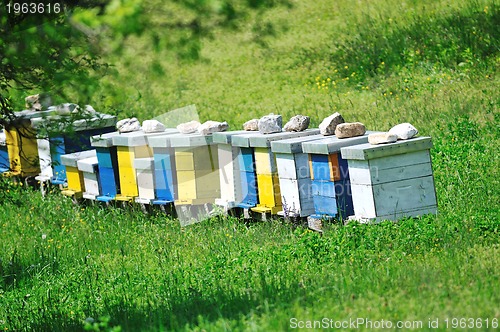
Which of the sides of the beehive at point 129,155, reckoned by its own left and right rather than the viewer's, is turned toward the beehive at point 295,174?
left

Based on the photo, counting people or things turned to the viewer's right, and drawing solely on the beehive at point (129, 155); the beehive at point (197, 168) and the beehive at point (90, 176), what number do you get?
0

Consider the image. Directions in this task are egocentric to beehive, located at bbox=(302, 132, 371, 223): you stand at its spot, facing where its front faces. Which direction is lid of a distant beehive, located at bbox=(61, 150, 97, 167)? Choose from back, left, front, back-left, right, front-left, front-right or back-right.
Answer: right

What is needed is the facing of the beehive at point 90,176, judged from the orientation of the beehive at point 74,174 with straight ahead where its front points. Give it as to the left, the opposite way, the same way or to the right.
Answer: the same way

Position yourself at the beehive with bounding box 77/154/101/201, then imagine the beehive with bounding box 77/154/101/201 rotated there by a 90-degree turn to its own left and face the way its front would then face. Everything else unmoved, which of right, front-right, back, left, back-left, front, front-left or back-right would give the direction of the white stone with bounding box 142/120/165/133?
front

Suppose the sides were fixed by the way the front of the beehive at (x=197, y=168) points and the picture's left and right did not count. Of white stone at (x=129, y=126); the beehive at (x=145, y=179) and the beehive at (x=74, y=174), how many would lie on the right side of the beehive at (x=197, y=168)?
3

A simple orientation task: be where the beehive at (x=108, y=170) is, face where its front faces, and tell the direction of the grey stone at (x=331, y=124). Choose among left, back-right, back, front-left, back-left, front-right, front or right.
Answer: left

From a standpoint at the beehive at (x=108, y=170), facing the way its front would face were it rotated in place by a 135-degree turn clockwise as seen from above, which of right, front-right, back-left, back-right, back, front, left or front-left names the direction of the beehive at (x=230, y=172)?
back-right

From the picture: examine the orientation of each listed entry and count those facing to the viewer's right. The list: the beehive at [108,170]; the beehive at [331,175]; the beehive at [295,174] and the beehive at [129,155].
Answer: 0

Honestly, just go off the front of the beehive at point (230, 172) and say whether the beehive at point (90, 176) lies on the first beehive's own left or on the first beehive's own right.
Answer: on the first beehive's own right

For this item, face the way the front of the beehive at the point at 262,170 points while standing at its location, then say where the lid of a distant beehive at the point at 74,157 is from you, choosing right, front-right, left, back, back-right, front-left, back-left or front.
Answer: right

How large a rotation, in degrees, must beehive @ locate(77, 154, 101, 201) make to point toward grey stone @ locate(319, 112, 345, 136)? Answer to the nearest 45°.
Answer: approximately 90° to its left

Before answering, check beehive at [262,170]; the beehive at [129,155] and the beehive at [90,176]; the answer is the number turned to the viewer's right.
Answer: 0

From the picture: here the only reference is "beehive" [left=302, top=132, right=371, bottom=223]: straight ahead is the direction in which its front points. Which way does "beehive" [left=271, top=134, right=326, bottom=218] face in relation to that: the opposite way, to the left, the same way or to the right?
the same way

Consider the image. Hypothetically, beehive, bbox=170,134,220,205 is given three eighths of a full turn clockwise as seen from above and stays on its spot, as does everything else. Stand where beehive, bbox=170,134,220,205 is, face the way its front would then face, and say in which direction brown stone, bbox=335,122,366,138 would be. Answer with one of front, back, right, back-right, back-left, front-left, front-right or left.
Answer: back-right

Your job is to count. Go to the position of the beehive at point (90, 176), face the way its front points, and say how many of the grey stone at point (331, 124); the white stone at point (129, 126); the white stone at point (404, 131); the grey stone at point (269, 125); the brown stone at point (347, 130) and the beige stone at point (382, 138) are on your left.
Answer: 6

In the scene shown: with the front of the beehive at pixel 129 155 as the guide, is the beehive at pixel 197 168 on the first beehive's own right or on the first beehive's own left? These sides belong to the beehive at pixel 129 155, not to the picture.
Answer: on the first beehive's own left

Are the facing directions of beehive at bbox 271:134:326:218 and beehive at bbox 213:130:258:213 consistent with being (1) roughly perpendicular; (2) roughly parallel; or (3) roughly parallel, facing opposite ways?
roughly parallel

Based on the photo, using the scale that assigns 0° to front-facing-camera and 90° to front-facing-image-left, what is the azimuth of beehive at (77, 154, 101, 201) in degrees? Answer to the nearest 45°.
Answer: approximately 45°

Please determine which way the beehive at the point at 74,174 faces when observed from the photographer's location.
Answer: facing the viewer and to the left of the viewer

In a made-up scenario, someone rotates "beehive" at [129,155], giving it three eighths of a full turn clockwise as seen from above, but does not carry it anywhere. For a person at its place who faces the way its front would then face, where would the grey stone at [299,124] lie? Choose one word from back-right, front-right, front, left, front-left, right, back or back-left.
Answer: back-right

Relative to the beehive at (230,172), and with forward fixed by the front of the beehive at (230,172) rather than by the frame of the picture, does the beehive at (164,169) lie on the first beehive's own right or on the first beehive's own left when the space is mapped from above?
on the first beehive's own right
